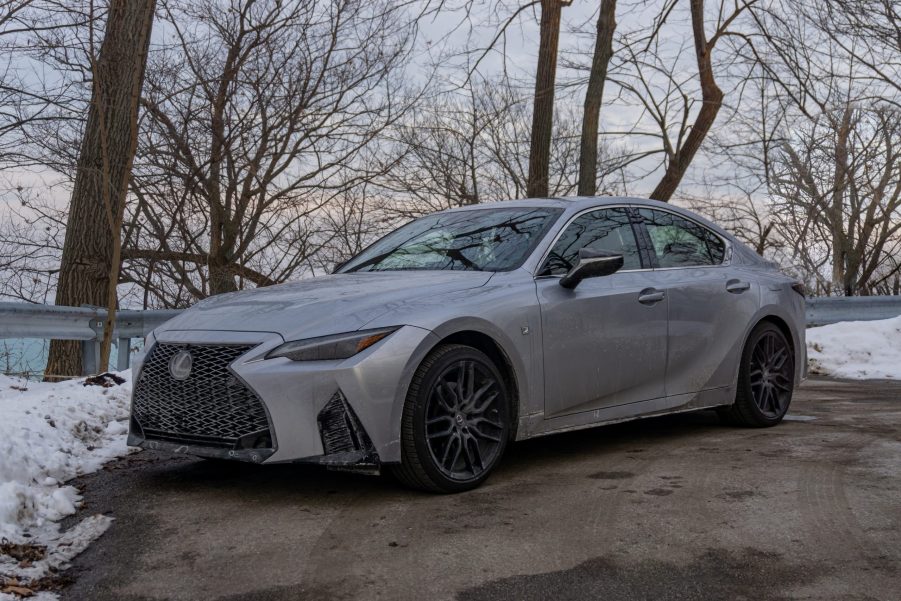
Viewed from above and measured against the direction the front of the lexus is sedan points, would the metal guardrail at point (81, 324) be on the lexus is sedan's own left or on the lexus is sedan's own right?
on the lexus is sedan's own right

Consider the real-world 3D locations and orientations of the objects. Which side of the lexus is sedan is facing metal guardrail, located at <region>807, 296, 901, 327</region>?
back

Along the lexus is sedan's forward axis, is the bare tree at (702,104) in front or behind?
behind

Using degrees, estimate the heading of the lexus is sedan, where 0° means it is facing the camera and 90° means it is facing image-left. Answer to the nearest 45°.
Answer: approximately 45°
